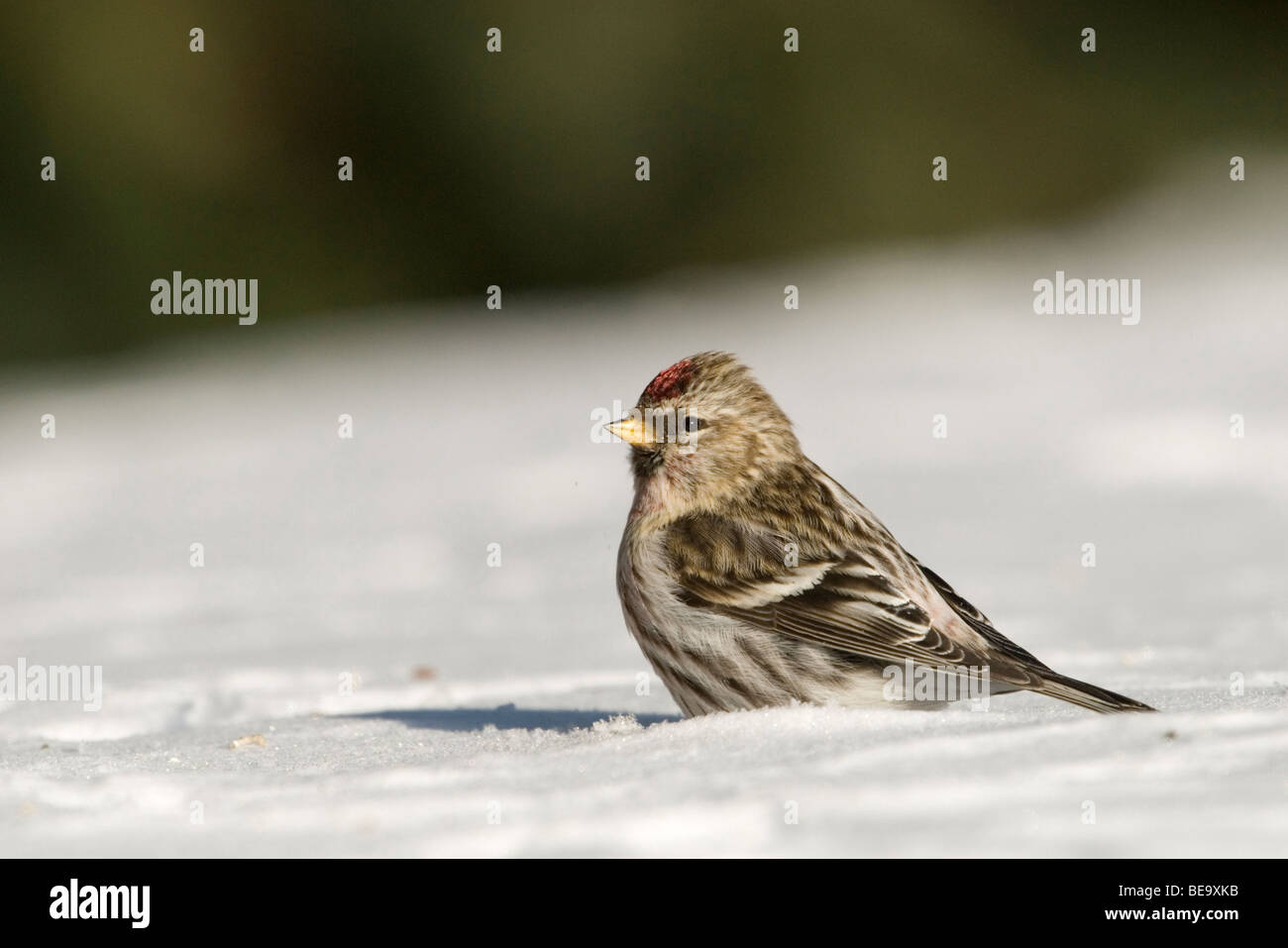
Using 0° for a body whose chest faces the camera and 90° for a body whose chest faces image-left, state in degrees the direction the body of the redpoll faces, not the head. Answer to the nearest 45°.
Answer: approximately 90°
